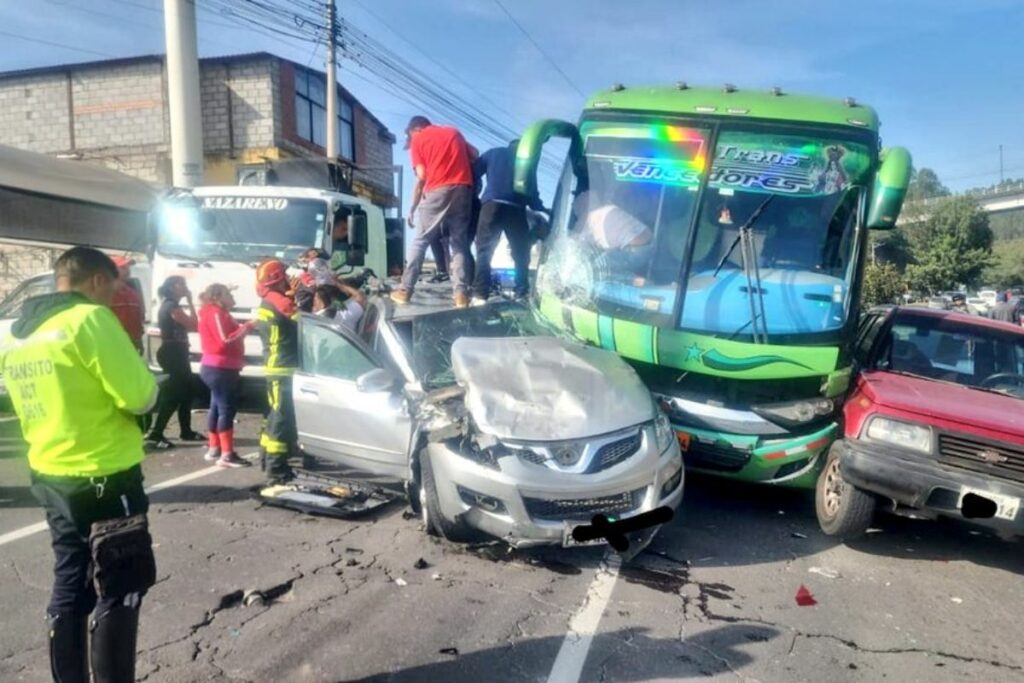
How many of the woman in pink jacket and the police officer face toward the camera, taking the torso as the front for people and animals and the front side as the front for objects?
0

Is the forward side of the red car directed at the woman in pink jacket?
no

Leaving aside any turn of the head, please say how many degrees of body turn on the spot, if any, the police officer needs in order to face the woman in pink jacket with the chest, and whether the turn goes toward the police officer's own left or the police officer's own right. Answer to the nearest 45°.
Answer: approximately 45° to the police officer's own left

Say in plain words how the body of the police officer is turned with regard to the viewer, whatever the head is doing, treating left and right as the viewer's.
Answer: facing away from the viewer and to the right of the viewer

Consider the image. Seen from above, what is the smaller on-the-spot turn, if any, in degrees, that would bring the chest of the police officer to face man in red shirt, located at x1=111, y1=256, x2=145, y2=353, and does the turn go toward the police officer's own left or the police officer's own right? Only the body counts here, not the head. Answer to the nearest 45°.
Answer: approximately 45° to the police officer's own left

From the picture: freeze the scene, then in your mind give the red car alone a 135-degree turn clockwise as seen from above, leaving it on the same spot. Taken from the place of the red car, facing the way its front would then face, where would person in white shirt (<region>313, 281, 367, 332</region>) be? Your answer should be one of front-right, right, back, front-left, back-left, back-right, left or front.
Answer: front

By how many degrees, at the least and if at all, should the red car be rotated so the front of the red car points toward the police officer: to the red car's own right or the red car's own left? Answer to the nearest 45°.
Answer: approximately 90° to the red car's own right

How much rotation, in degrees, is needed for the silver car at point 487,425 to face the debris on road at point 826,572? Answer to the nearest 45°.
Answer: approximately 45° to its left

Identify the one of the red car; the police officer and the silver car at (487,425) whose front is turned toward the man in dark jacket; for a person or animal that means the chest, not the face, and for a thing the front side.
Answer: the police officer

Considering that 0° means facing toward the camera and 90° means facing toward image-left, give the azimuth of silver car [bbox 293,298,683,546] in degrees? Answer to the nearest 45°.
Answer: approximately 315°

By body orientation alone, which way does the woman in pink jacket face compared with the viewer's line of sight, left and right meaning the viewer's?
facing to the right of the viewer

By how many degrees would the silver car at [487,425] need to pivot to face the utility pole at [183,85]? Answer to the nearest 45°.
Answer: approximately 180°

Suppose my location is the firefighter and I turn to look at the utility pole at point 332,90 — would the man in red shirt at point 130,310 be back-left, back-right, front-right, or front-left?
front-left

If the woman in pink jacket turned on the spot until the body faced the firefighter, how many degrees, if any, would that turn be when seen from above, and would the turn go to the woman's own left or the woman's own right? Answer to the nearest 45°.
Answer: approximately 45° to the woman's own right
